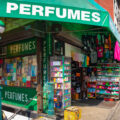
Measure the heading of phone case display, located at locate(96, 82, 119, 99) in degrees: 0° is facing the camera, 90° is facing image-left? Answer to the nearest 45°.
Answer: approximately 0°

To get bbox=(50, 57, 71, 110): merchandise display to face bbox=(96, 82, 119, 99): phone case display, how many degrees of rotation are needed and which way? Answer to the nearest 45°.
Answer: approximately 90° to its left

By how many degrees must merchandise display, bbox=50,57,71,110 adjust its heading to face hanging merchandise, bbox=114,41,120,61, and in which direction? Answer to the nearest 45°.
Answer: approximately 90° to its left
